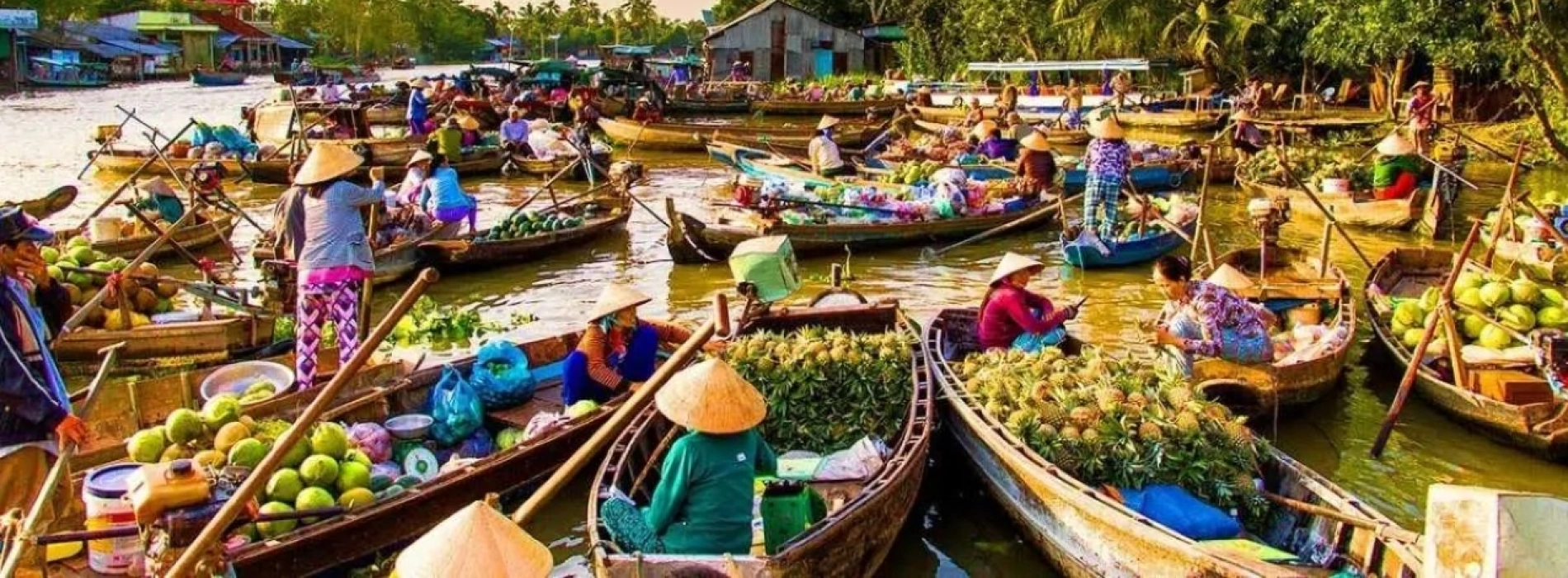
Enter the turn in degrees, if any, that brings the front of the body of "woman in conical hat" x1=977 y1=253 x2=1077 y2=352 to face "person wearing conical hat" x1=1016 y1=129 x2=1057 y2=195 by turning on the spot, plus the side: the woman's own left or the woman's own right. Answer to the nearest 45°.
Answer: approximately 90° to the woman's own left

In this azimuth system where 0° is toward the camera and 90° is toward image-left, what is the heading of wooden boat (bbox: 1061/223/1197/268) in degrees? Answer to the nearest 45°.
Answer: approximately 270°

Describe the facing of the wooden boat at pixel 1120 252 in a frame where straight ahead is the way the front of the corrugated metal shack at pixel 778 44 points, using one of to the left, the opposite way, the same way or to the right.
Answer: to the left

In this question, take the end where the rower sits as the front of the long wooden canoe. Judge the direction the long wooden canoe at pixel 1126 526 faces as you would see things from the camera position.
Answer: facing away from the viewer and to the left of the viewer

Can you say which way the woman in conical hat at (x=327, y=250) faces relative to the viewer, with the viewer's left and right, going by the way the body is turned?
facing away from the viewer and to the right of the viewer

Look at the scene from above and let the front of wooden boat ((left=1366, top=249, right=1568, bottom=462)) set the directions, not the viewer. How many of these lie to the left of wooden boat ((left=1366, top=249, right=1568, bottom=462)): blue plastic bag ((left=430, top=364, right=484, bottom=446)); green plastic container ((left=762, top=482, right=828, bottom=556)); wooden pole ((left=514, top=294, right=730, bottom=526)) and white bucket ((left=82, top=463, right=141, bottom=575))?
4

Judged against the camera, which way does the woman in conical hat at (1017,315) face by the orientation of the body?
to the viewer's right

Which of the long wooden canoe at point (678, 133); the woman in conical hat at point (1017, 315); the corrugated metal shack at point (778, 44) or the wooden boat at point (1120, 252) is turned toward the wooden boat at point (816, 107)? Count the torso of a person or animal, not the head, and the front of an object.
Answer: the corrugated metal shack

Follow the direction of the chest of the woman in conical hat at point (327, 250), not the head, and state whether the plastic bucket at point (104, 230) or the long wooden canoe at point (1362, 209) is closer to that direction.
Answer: the long wooden canoe

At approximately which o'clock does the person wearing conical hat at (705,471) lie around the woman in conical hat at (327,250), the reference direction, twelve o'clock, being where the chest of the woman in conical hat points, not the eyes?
The person wearing conical hat is roughly at 4 o'clock from the woman in conical hat.

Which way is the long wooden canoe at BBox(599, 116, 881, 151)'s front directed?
to the viewer's left
